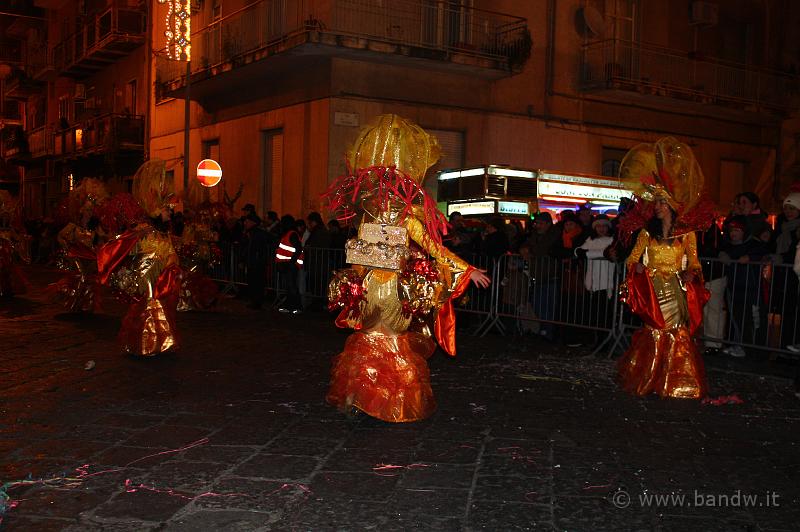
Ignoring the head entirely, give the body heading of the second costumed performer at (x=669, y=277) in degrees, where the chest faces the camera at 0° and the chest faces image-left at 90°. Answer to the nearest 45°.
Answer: approximately 0°

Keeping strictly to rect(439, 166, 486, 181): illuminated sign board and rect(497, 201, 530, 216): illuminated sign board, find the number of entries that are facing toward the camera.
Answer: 2

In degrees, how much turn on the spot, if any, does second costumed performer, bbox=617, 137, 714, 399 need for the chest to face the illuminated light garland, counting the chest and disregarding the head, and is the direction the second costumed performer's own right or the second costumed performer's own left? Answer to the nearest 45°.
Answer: approximately 135° to the second costumed performer's own right

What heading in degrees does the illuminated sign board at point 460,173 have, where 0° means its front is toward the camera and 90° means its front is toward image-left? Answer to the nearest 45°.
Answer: approximately 0°

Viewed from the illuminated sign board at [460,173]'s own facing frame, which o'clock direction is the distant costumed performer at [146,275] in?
The distant costumed performer is roughly at 1 o'clock from the illuminated sign board.

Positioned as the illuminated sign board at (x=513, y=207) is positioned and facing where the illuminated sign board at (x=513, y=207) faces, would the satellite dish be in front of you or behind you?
behind

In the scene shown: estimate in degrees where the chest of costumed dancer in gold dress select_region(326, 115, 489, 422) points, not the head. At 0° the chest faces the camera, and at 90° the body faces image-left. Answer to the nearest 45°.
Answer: approximately 180°
